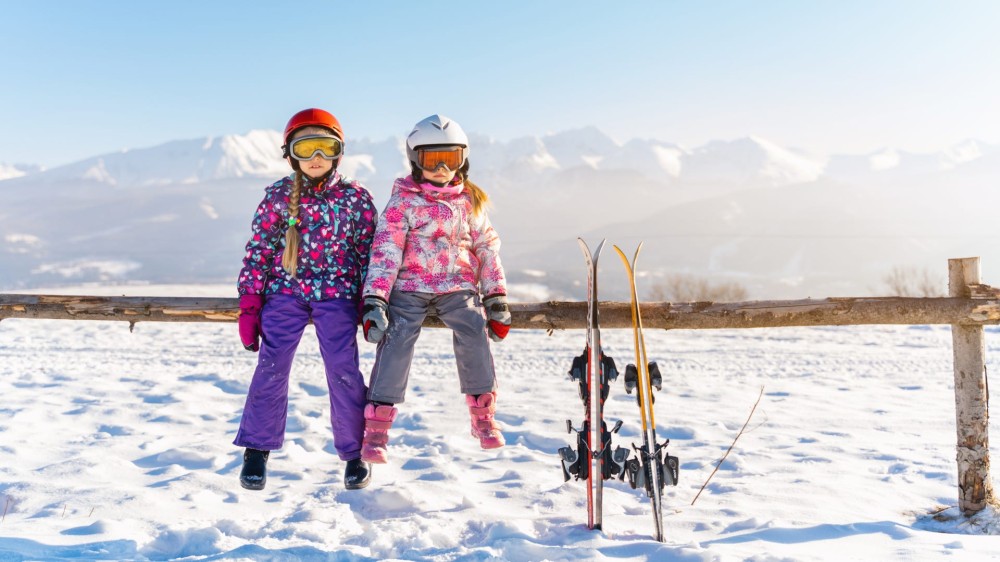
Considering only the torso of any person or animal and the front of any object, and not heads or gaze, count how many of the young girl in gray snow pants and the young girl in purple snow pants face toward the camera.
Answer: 2

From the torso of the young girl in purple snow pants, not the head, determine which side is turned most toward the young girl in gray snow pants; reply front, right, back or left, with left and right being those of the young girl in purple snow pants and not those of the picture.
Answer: left

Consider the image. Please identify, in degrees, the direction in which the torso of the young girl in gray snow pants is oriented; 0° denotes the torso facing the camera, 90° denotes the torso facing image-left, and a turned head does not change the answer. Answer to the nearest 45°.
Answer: approximately 0°

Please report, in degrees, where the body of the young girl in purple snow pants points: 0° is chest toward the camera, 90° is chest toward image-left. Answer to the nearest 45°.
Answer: approximately 0°

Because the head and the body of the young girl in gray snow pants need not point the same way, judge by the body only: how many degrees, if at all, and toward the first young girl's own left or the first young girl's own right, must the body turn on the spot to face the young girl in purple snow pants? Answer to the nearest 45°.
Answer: approximately 90° to the first young girl's own right

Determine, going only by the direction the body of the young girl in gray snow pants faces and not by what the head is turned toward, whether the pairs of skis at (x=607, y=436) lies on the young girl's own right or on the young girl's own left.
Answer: on the young girl's own left
